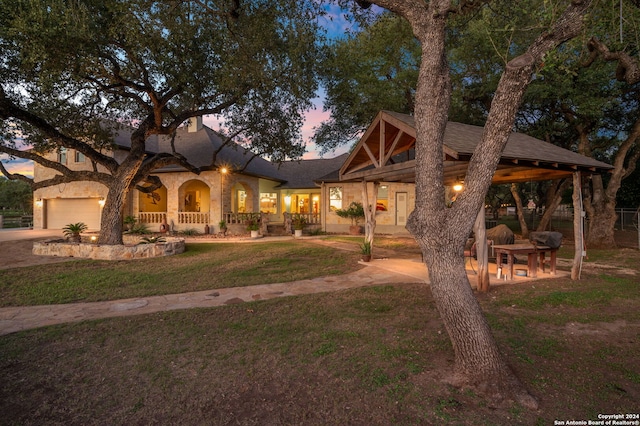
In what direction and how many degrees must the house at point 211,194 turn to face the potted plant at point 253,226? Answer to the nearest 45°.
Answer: approximately 45° to its left

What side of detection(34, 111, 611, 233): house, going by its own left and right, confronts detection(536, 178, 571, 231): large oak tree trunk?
left

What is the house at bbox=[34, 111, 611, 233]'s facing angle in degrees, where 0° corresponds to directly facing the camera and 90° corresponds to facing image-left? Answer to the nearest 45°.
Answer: approximately 0°

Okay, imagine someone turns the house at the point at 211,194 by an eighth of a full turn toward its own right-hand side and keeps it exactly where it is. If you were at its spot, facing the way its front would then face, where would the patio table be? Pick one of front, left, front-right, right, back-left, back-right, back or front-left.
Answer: left

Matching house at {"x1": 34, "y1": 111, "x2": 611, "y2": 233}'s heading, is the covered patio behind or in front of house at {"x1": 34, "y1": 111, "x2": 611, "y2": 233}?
in front

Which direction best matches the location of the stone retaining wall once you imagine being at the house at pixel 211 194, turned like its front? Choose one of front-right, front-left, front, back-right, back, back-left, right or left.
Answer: front

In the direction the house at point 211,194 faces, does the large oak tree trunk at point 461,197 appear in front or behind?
in front

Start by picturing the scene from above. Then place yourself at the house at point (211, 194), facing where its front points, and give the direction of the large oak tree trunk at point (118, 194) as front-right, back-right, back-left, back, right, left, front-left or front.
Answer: front
